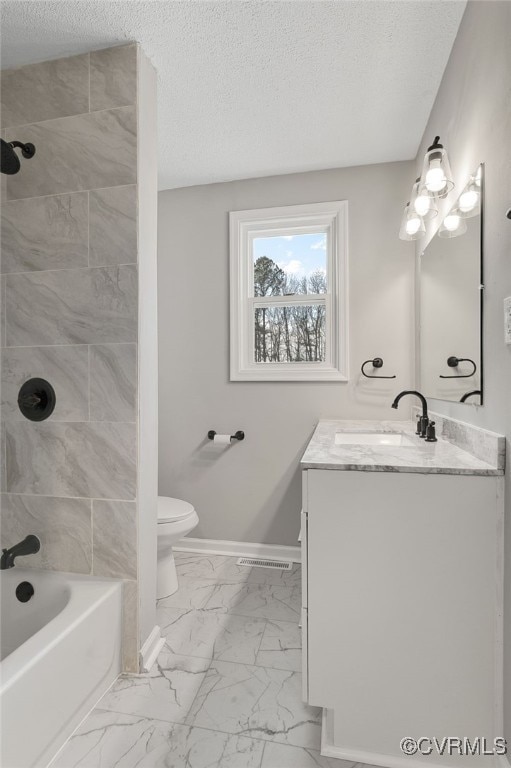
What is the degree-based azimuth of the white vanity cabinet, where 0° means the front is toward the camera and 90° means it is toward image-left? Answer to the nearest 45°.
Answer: approximately 90°

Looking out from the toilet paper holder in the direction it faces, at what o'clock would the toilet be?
The toilet is roughly at 1 o'clock from the toilet paper holder.

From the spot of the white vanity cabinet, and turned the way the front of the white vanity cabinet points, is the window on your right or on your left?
on your right

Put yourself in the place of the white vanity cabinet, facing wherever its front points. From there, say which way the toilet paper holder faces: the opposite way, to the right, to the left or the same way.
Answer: to the left

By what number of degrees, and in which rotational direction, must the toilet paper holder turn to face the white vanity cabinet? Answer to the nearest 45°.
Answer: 0° — it already faces it

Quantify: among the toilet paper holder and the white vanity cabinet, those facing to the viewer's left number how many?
1

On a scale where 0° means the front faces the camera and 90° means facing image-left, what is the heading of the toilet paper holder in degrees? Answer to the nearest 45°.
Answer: approximately 0°

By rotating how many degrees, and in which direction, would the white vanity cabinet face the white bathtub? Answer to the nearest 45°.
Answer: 0° — it already faces it

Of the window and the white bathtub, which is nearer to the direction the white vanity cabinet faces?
the white bathtub

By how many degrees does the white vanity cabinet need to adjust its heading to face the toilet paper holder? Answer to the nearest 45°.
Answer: approximately 45° to its right
